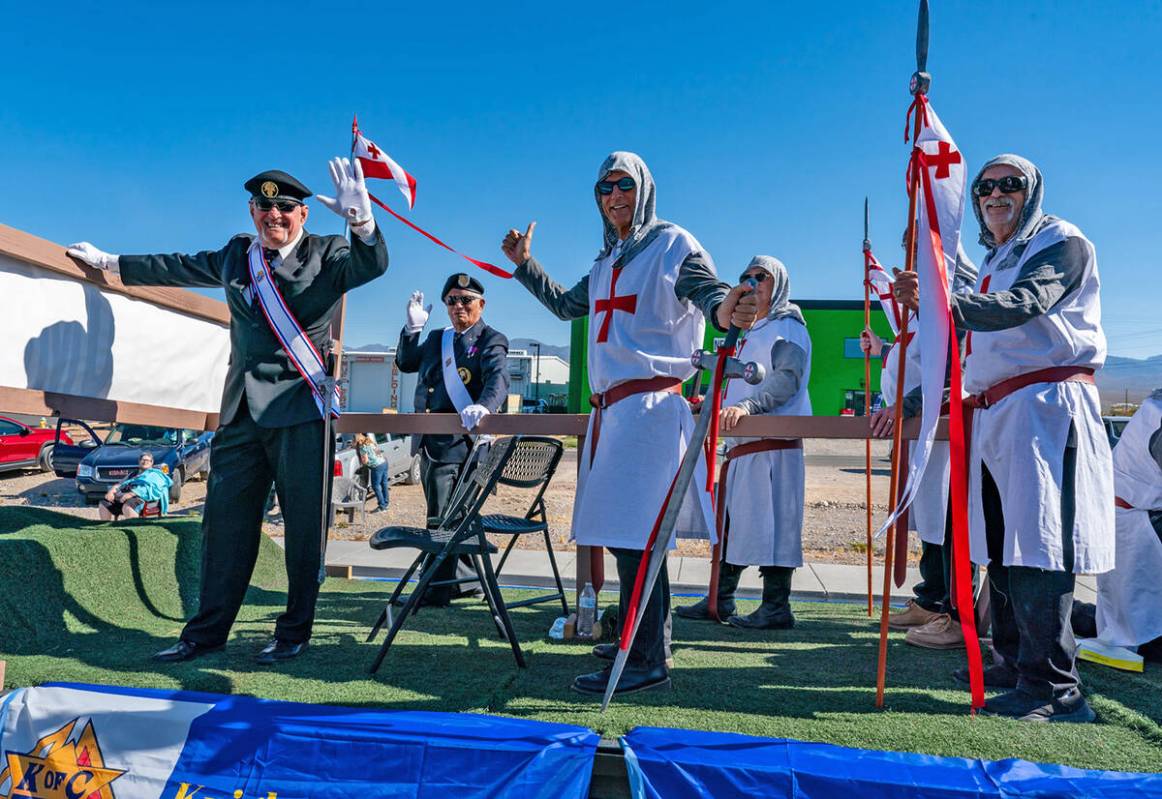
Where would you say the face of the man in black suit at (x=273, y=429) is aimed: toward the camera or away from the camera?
toward the camera

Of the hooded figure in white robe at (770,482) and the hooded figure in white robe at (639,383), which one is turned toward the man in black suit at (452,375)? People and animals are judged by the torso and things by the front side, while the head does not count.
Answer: the hooded figure in white robe at (770,482)

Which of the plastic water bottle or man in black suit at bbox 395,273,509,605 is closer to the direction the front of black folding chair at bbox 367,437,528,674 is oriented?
the man in black suit

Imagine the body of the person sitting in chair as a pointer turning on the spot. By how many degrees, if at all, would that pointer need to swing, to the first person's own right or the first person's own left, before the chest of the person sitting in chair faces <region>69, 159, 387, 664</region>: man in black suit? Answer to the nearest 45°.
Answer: approximately 45° to the first person's own left

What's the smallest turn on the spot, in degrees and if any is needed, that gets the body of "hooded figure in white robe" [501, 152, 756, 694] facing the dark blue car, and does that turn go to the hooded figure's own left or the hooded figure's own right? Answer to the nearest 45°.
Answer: approximately 90° to the hooded figure's own right

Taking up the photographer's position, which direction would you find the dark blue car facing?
facing the viewer and to the left of the viewer

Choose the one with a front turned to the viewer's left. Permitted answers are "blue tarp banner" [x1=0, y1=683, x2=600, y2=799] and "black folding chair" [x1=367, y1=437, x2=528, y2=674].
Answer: the black folding chair

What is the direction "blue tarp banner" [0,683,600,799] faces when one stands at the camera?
facing the viewer

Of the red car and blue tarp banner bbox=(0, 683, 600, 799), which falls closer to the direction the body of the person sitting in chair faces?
the blue tarp banner

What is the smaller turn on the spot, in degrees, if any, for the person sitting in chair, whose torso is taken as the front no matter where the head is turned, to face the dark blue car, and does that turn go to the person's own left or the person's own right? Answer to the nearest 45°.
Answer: approximately 135° to the person's own right

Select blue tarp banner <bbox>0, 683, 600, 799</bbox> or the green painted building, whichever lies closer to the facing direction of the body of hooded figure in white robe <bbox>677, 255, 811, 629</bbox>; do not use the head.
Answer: the blue tarp banner

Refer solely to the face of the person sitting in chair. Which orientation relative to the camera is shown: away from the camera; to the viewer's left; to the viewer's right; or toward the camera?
toward the camera

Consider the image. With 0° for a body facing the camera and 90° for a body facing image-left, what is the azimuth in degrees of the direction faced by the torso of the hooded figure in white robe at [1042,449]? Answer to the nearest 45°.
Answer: approximately 45°

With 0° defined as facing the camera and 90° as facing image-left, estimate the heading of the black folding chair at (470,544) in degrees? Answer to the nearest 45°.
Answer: approximately 90°

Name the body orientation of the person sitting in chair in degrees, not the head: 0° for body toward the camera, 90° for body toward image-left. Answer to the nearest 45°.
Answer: approximately 45°

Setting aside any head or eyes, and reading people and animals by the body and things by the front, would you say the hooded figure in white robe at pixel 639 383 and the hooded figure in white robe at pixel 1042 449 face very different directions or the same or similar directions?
same or similar directions
